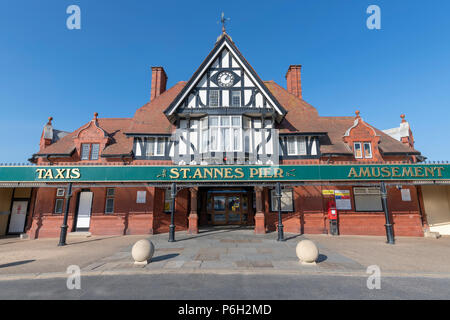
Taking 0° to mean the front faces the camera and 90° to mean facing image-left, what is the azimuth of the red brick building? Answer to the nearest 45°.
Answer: approximately 0°
